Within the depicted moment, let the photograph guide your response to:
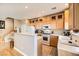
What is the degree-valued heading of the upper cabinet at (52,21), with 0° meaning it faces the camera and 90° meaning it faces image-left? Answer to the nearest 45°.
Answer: approximately 45°
